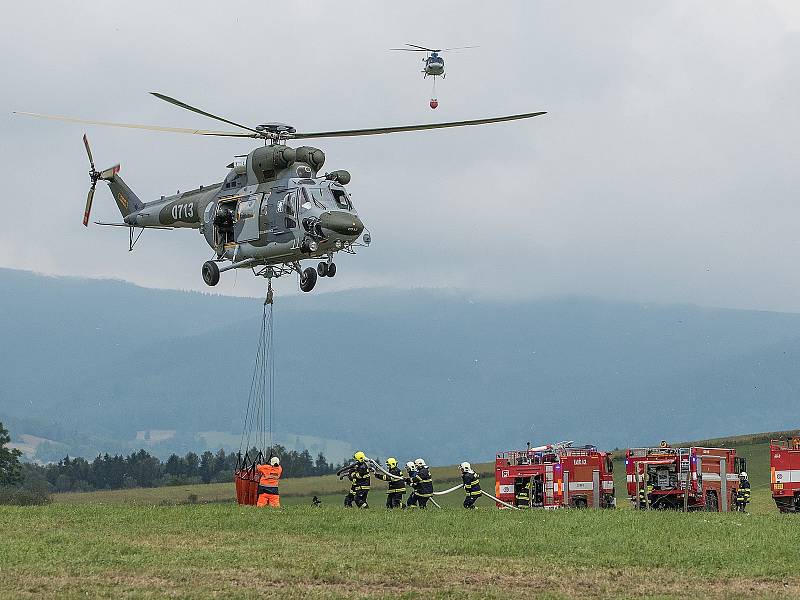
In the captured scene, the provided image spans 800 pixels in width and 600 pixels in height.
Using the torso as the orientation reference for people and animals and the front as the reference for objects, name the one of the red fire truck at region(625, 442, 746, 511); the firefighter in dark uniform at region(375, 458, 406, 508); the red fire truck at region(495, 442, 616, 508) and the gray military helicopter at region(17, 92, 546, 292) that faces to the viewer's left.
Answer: the firefighter in dark uniform

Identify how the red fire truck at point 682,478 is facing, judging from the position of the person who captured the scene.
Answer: facing away from the viewer and to the right of the viewer

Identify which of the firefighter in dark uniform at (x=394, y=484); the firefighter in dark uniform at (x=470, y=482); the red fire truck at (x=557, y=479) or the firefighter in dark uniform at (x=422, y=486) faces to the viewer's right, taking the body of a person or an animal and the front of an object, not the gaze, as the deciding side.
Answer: the red fire truck

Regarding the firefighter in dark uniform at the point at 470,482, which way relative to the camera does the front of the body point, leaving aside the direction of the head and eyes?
to the viewer's left

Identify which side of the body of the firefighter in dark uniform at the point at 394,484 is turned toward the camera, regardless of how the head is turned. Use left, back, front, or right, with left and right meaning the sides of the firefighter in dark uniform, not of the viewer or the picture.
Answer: left

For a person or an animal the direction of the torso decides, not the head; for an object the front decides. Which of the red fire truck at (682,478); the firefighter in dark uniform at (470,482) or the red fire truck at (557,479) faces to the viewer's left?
the firefighter in dark uniform

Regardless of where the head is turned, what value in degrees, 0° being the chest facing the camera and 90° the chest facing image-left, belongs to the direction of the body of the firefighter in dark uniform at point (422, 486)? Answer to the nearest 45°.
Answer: approximately 90°

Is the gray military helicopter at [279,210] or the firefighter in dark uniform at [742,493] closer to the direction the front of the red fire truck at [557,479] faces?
the firefighter in dark uniform

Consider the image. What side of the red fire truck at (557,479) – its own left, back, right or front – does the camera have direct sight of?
right

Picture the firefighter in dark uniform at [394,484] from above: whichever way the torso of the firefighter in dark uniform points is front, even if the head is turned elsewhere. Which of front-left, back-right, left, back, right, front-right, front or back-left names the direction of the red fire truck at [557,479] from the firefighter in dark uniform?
back-right
